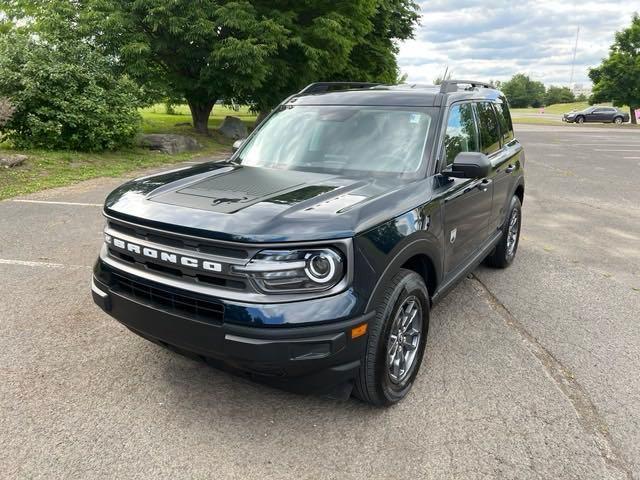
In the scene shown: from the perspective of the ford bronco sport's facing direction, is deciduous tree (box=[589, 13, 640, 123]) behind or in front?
behind

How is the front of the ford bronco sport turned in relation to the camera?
facing the viewer and to the left of the viewer

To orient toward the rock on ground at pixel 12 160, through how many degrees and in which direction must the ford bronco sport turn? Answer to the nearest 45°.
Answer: approximately 90° to its right

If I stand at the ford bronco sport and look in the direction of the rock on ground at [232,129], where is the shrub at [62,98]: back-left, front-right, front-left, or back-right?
front-left

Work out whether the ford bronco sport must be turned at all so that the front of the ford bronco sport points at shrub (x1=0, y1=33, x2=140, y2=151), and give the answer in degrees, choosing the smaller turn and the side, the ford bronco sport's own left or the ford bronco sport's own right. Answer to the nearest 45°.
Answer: approximately 90° to the ford bronco sport's own right

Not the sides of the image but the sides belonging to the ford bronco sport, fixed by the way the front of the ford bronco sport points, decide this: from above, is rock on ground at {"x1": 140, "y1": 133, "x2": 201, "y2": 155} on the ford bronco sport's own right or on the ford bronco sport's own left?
on the ford bronco sport's own right

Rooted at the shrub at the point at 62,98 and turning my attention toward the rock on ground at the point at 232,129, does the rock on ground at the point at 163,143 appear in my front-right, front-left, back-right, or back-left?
front-right

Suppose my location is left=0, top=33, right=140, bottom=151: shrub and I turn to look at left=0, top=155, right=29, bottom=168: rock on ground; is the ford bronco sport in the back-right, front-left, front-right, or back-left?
front-left

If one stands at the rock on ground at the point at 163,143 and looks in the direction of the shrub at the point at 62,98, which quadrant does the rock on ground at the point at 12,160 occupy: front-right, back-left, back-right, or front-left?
front-left

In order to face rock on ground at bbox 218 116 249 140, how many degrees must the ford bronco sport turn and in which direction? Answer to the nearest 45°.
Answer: approximately 135° to its right
